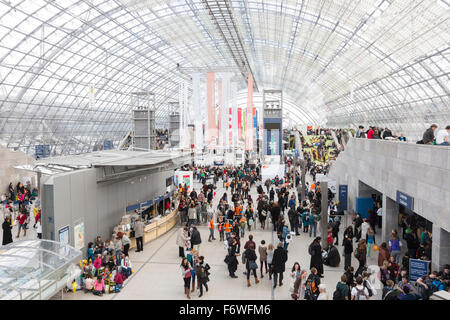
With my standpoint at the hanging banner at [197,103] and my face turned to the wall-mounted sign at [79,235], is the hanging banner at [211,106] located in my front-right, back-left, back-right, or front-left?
back-left

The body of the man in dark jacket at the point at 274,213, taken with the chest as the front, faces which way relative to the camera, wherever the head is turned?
away from the camera

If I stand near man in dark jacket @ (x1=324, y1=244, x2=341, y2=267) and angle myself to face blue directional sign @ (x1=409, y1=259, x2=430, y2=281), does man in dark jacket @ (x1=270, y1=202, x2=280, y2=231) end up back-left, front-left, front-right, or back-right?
back-left

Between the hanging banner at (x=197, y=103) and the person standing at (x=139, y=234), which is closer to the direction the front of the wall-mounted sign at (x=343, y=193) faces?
the person standing
